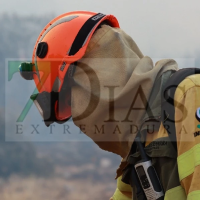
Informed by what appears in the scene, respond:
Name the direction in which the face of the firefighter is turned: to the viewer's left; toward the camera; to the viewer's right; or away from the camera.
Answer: to the viewer's left

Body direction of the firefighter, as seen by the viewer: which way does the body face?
to the viewer's left
